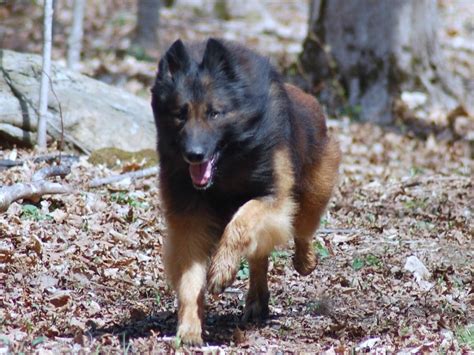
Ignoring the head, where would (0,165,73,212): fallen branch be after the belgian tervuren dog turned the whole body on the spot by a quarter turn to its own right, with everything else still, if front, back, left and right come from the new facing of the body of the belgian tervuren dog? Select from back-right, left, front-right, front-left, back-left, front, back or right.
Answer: front

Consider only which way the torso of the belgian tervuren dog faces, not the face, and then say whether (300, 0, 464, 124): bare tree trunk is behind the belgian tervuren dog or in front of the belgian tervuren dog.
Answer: behind

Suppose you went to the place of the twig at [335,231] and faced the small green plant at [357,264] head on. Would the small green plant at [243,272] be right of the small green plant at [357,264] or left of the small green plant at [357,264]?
right

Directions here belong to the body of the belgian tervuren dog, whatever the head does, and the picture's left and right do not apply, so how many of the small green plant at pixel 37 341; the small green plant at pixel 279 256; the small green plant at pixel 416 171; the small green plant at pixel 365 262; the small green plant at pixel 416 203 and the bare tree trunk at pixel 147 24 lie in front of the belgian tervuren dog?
1

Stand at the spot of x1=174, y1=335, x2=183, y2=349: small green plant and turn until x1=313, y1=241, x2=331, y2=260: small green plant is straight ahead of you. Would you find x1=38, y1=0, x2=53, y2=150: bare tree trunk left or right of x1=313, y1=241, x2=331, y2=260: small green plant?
left

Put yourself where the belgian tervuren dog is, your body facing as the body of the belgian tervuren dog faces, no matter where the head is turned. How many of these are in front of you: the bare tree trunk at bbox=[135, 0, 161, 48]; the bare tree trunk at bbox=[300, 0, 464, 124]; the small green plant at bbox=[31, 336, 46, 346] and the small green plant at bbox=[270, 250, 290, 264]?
1

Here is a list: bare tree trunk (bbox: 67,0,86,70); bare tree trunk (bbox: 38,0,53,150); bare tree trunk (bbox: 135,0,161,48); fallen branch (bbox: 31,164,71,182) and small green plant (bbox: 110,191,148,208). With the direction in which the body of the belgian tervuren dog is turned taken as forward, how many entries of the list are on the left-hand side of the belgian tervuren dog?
0

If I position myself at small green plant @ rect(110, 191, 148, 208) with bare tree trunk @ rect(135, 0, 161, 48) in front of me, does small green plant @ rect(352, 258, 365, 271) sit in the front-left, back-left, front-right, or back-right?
back-right

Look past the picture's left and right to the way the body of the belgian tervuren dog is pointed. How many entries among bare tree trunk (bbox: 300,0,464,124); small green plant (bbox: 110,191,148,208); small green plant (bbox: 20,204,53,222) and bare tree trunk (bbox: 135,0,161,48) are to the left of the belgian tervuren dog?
0

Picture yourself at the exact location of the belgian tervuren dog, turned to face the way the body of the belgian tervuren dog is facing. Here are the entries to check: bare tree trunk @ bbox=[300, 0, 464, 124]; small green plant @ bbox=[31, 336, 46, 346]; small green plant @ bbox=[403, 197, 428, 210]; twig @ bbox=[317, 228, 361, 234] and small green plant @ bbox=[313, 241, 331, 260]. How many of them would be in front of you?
1

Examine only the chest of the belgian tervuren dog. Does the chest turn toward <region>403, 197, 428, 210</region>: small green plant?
no

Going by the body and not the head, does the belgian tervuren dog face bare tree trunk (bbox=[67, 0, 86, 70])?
no

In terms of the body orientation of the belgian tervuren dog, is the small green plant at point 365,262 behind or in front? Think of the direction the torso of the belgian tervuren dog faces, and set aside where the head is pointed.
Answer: behind

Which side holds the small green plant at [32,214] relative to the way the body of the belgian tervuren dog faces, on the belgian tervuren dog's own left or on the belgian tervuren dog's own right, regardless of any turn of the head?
on the belgian tervuren dog's own right

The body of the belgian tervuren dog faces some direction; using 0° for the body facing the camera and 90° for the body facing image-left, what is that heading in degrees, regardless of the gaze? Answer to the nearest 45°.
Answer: approximately 45°

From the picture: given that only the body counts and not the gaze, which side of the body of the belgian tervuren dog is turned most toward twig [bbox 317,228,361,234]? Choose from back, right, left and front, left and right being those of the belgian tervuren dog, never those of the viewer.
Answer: back
